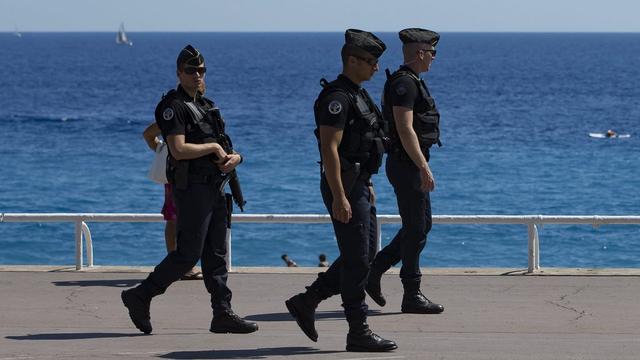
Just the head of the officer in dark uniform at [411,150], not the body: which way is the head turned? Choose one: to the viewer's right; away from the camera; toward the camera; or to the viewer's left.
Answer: to the viewer's right

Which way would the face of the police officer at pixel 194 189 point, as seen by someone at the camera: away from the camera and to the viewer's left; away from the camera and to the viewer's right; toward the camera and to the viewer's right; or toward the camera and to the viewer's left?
toward the camera and to the viewer's right

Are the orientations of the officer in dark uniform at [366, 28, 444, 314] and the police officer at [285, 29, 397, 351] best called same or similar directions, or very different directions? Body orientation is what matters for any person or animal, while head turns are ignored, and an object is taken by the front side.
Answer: same or similar directions

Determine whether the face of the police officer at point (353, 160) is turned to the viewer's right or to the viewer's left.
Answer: to the viewer's right

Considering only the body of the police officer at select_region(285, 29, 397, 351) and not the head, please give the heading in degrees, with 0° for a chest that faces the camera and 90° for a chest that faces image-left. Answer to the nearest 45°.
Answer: approximately 270°

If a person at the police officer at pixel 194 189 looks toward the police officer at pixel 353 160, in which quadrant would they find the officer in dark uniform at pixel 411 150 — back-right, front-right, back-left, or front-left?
front-left

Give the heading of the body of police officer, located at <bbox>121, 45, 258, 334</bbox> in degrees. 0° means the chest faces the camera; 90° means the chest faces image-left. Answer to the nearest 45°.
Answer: approximately 315°

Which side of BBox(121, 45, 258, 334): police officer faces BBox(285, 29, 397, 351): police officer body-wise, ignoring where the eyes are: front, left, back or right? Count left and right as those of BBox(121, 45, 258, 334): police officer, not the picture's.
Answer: front

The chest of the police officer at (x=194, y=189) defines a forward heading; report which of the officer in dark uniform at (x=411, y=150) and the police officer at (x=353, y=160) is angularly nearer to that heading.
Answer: the police officer

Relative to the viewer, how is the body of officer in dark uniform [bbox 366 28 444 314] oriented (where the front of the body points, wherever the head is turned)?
to the viewer's right

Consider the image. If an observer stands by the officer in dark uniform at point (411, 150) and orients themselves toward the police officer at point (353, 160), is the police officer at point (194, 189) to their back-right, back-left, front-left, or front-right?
front-right

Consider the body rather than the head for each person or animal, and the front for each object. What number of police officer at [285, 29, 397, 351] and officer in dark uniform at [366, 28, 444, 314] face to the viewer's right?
2

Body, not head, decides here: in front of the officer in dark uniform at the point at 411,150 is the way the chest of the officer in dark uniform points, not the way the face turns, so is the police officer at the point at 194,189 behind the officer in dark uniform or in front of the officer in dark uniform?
behind
